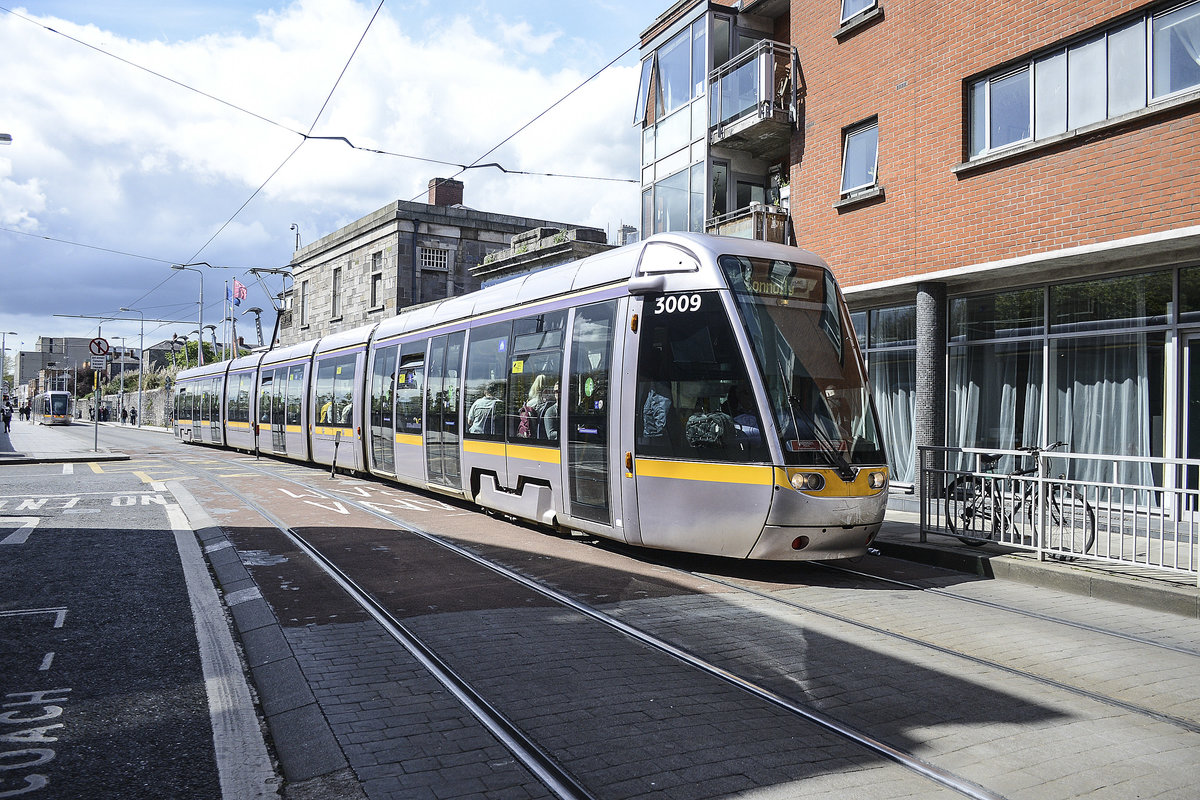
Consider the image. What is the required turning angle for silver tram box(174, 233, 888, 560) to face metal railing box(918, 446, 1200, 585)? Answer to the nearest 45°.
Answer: approximately 45° to its left

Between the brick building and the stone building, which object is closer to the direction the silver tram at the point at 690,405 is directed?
the brick building

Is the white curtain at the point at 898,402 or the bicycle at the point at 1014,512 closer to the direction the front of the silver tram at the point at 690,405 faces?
the bicycle

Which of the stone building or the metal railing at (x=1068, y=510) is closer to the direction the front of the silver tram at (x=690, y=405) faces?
the metal railing

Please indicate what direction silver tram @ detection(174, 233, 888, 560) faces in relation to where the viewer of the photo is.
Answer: facing the viewer and to the right of the viewer

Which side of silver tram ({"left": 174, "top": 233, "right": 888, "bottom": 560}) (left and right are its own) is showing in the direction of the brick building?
left

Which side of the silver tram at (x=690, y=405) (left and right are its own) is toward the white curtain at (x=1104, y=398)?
left

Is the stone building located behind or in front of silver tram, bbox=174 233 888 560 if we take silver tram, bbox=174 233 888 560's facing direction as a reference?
behind

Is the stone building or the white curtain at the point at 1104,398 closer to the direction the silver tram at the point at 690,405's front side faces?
the white curtain

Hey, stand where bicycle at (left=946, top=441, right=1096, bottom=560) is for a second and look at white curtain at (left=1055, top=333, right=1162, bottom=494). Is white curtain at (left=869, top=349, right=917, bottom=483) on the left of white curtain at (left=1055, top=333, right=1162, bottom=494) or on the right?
left
